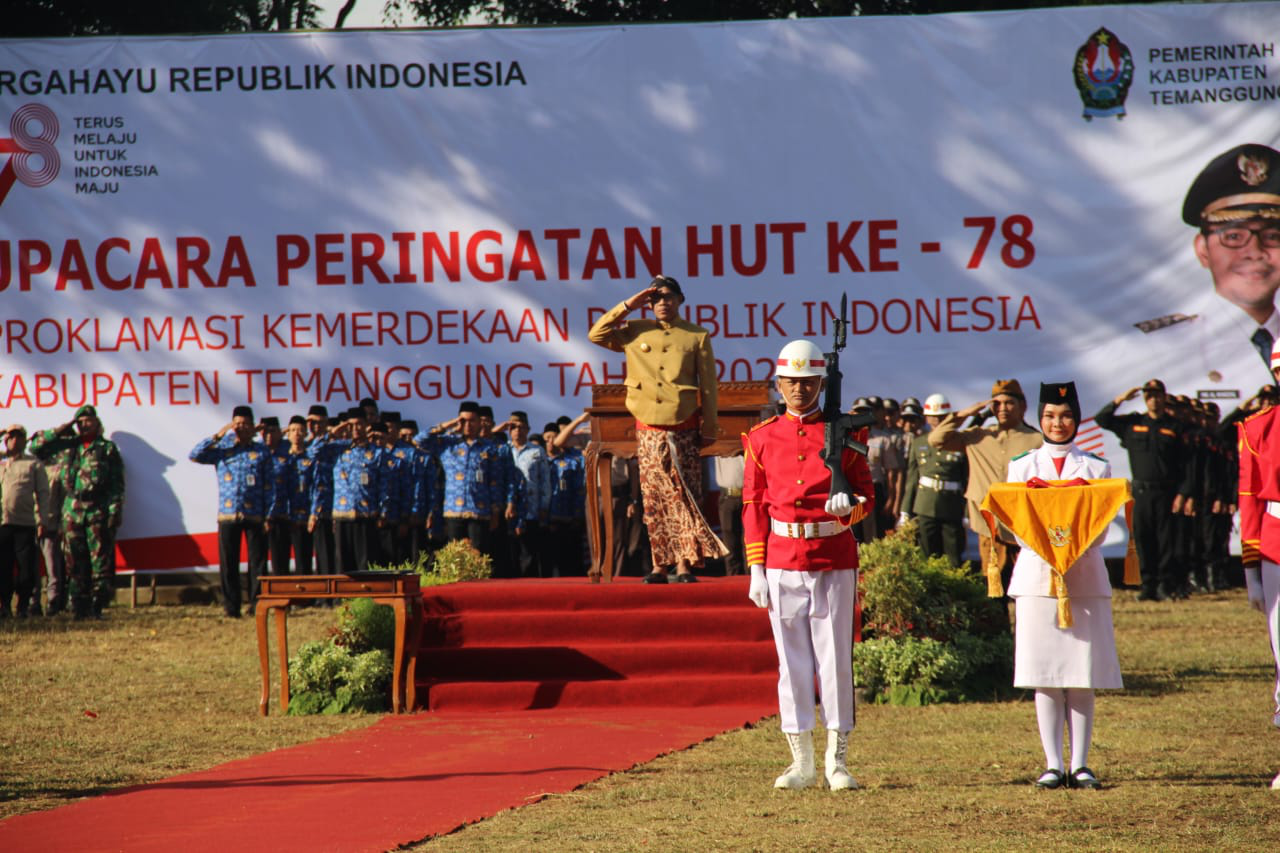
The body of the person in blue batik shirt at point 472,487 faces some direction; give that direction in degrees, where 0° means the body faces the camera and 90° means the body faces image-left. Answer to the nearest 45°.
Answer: approximately 0°

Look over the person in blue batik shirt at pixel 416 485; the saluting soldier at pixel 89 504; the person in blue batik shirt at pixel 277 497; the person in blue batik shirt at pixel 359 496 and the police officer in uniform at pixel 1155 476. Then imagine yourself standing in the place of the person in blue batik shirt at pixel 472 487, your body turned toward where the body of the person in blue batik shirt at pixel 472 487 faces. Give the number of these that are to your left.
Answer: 1

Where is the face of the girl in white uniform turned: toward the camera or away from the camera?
toward the camera

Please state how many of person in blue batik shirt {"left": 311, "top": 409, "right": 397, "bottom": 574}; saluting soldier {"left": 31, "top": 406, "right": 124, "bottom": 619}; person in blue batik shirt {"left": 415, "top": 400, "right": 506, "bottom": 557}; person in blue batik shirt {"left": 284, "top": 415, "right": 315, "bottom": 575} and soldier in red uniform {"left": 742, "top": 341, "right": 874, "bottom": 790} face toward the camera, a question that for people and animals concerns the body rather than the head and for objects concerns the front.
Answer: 5

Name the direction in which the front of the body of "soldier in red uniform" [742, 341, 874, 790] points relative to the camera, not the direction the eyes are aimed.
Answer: toward the camera

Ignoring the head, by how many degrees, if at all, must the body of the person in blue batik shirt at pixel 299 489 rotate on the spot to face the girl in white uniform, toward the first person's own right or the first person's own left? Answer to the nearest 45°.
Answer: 0° — they already face them

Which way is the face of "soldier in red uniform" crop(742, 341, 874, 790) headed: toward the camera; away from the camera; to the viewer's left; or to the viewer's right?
toward the camera

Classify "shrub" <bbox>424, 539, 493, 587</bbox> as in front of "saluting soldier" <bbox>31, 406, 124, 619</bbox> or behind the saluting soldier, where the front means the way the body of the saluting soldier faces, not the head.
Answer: in front

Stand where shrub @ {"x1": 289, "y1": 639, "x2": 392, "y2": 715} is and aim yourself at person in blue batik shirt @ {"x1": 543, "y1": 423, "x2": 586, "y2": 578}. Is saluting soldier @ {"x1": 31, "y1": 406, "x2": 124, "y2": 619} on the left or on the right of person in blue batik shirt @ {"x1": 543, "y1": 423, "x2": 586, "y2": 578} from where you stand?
left

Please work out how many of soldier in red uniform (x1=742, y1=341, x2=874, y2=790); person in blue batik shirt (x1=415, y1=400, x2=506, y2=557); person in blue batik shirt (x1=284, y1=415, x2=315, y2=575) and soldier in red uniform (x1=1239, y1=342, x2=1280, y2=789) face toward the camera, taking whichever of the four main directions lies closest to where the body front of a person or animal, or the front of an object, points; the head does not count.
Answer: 4

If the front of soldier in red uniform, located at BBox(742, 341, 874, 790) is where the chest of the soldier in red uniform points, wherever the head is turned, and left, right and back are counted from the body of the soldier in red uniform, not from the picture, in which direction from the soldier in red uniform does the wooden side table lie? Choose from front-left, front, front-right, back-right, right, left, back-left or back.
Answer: back-right

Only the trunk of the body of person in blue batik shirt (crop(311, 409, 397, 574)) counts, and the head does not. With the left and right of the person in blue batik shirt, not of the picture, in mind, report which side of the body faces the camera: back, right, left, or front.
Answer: front

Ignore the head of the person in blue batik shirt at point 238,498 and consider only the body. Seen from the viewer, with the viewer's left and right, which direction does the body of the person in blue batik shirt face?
facing the viewer
